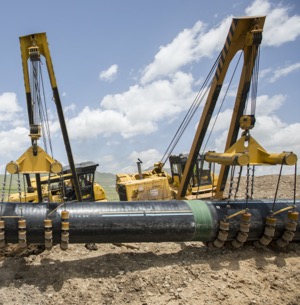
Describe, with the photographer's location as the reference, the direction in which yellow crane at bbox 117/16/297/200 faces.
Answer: facing the viewer and to the left of the viewer
